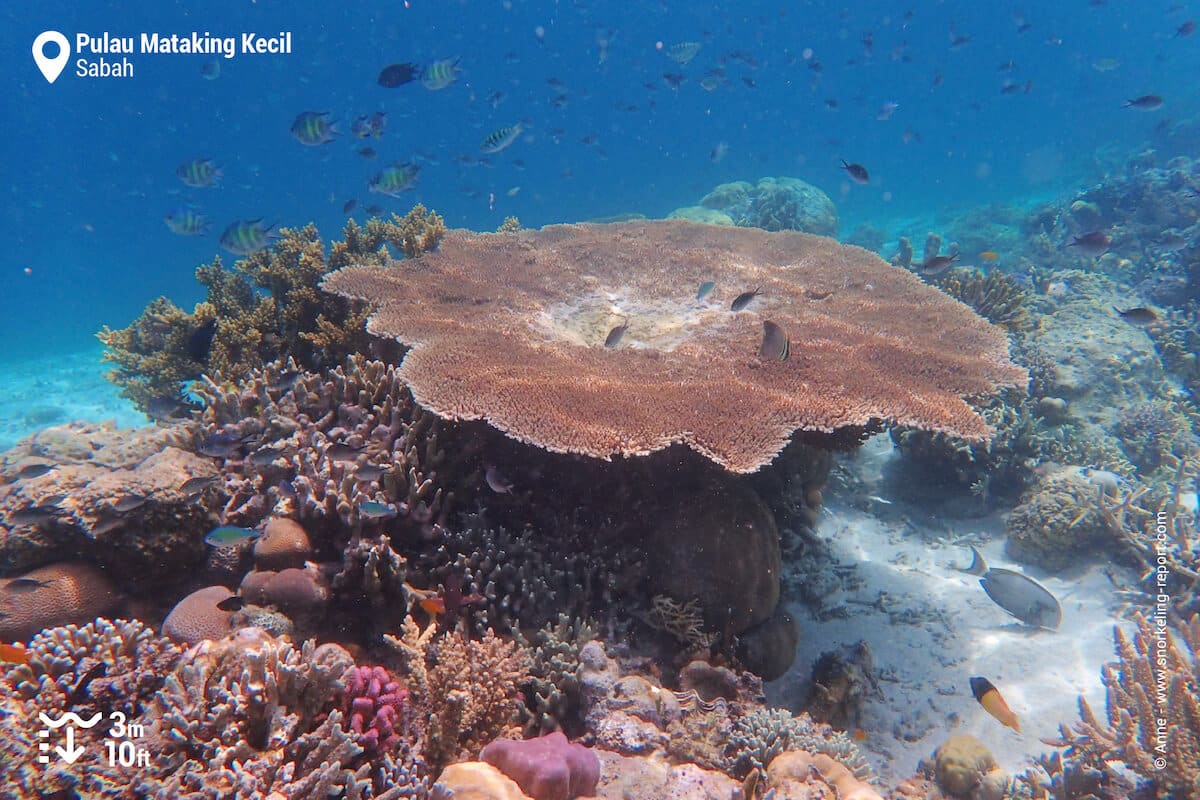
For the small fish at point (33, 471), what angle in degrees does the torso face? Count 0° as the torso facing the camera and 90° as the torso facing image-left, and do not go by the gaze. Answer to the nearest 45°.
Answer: approximately 90°

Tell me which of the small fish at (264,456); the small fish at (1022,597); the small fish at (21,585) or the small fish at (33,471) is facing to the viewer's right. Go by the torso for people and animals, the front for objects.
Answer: the small fish at (1022,597)

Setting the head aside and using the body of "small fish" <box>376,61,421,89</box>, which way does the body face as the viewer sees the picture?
to the viewer's left

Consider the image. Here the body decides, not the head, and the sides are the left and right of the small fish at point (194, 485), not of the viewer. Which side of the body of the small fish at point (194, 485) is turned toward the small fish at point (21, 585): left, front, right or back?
front

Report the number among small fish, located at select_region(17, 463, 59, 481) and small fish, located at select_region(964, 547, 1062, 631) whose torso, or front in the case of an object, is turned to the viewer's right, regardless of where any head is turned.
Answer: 1

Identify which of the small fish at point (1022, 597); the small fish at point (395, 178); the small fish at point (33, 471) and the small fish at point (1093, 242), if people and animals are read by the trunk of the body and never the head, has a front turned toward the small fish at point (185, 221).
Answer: the small fish at point (395, 178)

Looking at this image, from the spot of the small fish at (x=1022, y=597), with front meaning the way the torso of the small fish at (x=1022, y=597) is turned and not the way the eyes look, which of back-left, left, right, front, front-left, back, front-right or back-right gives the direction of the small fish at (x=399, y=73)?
back

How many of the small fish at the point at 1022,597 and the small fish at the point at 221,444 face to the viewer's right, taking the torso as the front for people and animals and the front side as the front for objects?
1

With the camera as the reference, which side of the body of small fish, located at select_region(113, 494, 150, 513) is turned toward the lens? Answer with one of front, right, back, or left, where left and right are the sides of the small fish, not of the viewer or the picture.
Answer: left
